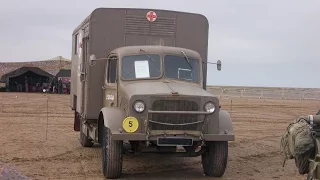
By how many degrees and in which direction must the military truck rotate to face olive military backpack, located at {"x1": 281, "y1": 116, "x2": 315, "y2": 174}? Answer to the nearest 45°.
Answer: approximately 45° to its left

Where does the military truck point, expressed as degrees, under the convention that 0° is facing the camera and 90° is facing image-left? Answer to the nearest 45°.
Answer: approximately 0°

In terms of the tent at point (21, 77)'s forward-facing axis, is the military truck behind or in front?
in front

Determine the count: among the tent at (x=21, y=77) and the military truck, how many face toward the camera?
2

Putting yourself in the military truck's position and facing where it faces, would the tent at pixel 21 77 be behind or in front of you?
behind
